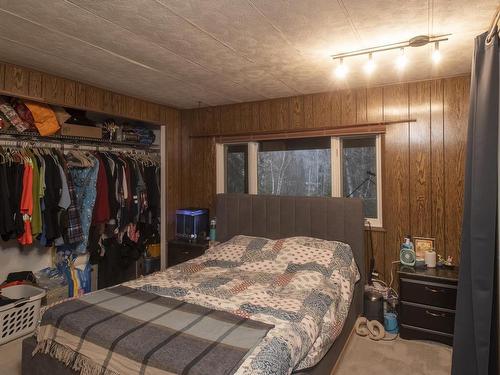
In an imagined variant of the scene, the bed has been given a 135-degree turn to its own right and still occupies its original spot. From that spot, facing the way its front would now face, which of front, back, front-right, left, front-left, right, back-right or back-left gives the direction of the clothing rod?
left

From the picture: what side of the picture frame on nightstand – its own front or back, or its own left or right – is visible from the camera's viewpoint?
front

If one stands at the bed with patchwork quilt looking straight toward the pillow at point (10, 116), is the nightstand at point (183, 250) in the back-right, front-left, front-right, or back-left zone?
front-right

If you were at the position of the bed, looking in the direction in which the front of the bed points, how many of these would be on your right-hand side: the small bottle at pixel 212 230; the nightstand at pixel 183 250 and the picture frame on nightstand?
2

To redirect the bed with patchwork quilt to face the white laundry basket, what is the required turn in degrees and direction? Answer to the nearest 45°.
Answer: approximately 90° to its right

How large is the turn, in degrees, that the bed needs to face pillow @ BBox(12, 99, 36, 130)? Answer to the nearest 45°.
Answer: approximately 45° to its right

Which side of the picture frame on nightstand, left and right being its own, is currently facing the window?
right

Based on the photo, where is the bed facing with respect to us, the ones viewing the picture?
facing the viewer and to the left of the viewer

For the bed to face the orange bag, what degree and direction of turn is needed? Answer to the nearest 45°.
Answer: approximately 45° to its right

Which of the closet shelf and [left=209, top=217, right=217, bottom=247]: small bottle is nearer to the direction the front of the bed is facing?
the closet shelf

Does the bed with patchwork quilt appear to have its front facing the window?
no

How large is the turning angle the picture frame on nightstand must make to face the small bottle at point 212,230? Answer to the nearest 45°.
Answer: approximately 90° to its right

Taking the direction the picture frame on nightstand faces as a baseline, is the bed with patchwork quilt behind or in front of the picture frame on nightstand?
in front

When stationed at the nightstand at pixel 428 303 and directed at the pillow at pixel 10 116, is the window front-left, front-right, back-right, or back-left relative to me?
front-right

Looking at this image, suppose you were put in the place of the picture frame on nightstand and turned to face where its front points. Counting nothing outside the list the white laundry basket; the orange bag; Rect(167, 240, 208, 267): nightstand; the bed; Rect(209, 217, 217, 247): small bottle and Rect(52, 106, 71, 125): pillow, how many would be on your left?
0

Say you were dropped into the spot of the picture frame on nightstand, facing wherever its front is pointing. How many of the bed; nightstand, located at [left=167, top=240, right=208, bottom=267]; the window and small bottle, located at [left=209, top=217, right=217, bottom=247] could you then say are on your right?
4

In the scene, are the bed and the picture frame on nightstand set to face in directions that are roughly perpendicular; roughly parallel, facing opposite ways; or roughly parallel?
roughly parallel

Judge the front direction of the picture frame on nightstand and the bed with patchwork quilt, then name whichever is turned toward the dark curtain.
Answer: the picture frame on nightstand
